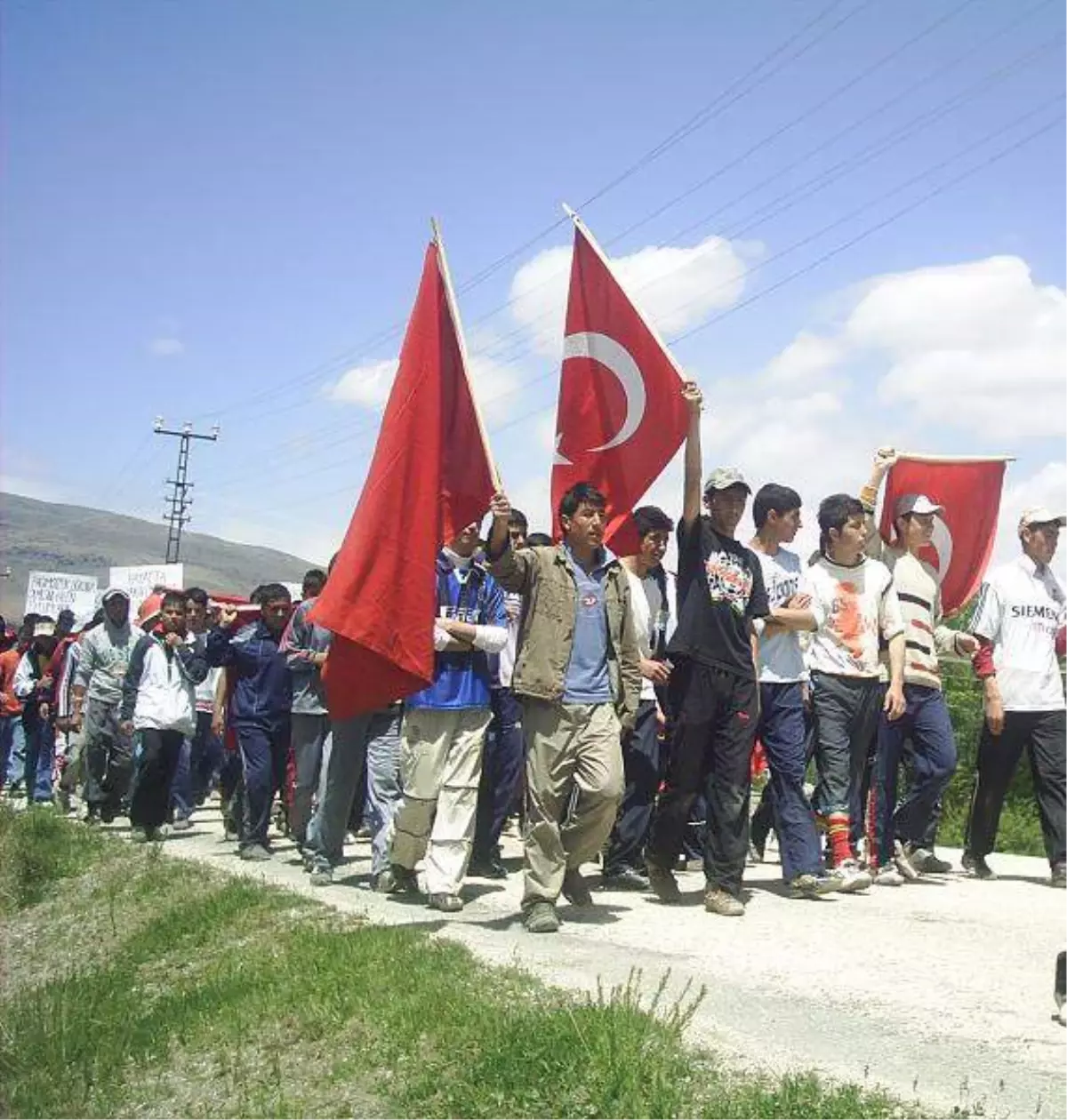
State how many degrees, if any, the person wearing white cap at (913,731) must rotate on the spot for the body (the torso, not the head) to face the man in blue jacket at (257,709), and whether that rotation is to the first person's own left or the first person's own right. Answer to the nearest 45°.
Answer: approximately 135° to the first person's own right

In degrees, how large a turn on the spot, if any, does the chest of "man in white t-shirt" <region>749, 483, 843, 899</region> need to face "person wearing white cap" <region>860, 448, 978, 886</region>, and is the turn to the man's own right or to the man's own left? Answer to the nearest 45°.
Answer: approximately 90° to the man's own left

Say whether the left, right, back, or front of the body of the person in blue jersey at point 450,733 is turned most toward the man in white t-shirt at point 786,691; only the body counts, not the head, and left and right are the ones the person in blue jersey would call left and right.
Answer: left

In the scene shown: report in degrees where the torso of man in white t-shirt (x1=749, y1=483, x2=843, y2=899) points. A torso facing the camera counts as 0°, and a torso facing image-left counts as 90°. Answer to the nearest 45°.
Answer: approximately 315°

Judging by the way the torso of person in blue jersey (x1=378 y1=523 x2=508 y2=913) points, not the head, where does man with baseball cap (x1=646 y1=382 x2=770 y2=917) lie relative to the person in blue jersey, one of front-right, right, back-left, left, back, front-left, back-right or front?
left

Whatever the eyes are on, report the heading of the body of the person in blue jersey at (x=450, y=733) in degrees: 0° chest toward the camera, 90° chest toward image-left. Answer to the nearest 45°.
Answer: approximately 0°

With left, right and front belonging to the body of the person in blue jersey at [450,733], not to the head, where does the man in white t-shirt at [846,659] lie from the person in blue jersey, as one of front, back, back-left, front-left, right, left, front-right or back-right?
left

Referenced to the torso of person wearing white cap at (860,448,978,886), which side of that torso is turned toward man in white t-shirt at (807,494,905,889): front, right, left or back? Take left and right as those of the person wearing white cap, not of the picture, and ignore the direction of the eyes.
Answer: right

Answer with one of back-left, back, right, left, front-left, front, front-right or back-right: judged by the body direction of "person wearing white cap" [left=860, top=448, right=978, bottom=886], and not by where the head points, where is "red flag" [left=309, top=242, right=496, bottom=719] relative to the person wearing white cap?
right

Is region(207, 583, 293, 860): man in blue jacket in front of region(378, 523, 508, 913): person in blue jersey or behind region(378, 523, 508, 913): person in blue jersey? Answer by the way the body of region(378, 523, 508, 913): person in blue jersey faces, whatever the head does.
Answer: behind

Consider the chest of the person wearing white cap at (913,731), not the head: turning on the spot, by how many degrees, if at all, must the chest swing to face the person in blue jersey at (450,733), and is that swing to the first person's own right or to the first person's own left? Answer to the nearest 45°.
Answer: approximately 90° to the first person's own right
